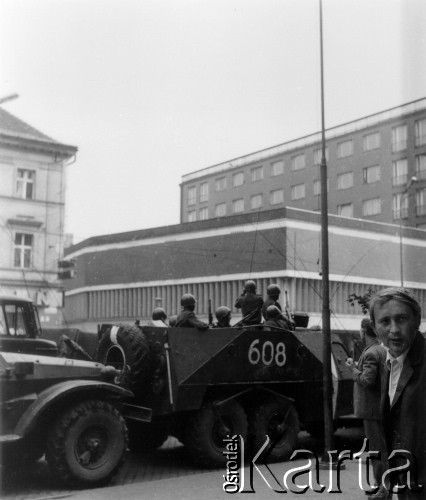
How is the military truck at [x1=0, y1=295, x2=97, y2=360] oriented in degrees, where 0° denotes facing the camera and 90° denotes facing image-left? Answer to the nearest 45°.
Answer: approximately 270°

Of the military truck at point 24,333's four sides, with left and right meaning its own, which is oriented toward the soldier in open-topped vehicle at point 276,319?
front

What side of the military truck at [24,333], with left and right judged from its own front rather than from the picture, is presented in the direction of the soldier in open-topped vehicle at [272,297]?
front

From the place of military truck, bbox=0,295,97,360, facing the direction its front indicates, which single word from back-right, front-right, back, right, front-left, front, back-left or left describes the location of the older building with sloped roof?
left

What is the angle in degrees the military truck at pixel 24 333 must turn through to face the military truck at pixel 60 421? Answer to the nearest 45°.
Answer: approximately 90° to its right
